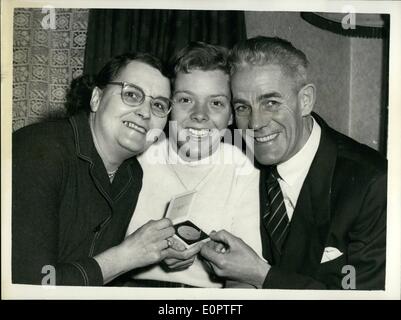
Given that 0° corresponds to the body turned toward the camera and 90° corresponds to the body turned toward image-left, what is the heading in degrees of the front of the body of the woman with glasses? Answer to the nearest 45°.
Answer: approximately 315°

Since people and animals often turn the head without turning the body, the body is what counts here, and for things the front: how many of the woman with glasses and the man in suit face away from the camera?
0

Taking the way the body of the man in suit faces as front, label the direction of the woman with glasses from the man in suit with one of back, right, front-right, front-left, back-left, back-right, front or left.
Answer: front-right

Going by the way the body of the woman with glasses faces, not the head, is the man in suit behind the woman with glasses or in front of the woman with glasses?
in front

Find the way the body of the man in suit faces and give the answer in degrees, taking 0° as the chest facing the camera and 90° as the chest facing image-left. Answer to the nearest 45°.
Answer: approximately 45°

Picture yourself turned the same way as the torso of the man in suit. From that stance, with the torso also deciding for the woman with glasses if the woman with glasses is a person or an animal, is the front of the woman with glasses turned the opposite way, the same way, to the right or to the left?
to the left
